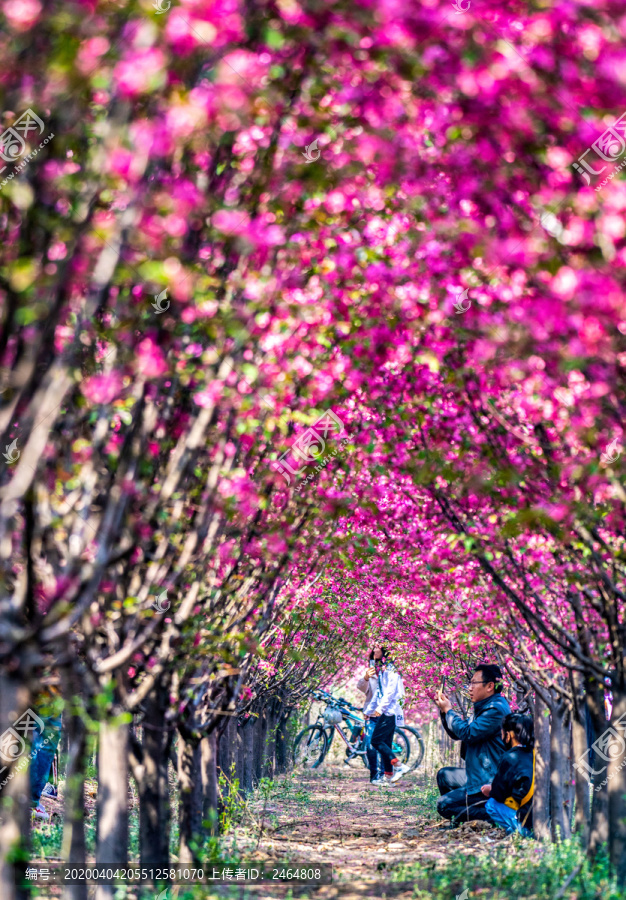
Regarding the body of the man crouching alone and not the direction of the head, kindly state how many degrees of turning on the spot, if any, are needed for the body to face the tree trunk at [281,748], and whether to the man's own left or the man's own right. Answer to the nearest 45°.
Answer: approximately 90° to the man's own right

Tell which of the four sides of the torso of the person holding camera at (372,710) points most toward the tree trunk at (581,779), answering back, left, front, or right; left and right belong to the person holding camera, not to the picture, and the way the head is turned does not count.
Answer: left

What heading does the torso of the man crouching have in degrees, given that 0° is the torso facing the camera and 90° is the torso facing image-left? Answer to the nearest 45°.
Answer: approximately 90°

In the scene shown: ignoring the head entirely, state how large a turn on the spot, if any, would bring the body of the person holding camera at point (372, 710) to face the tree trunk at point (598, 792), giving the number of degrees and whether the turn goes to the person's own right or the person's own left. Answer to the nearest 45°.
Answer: approximately 90° to the person's own left

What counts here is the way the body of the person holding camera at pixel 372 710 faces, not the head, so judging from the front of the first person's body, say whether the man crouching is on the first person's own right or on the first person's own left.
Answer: on the first person's own left
